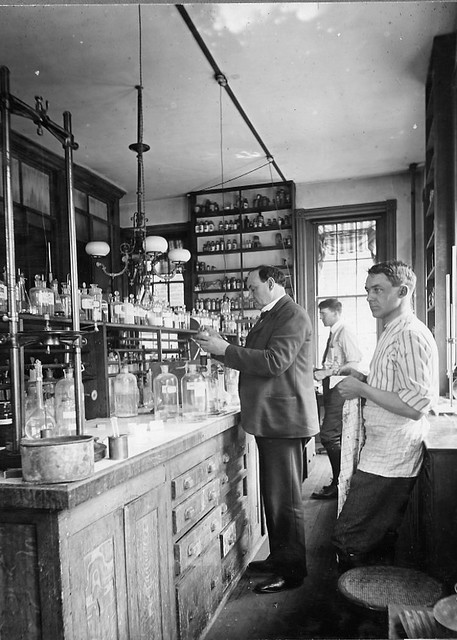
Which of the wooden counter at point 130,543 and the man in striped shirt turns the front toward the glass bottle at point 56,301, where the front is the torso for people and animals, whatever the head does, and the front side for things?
the man in striped shirt

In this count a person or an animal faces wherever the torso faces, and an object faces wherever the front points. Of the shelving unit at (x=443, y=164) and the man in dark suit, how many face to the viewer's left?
2

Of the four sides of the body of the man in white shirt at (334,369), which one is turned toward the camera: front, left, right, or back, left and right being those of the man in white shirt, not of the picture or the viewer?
left

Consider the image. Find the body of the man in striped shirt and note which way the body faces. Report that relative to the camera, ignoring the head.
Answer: to the viewer's left

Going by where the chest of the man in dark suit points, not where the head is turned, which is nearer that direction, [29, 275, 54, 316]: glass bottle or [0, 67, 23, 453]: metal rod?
the glass bottle

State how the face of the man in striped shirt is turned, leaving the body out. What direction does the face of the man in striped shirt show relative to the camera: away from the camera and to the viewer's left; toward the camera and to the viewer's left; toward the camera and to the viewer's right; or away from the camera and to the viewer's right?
toward the camera and to the viewer's left

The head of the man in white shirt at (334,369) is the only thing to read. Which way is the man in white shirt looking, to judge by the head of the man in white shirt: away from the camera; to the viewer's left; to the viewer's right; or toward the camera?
to the viewer's left

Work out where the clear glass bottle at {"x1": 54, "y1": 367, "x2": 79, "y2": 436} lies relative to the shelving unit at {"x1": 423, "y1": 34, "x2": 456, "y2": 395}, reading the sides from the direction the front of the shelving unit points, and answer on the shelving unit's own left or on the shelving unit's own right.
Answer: on the shelving unit's own left

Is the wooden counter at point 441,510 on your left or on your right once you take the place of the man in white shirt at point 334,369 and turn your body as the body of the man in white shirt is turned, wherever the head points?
on your left

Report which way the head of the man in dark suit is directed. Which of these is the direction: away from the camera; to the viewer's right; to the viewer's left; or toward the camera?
to the viewer's left

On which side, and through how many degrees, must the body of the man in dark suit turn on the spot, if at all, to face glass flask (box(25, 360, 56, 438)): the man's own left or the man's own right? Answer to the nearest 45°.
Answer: approximately 45° to the man's own left

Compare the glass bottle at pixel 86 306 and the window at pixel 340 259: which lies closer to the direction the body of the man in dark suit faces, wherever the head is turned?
the glass bottle
